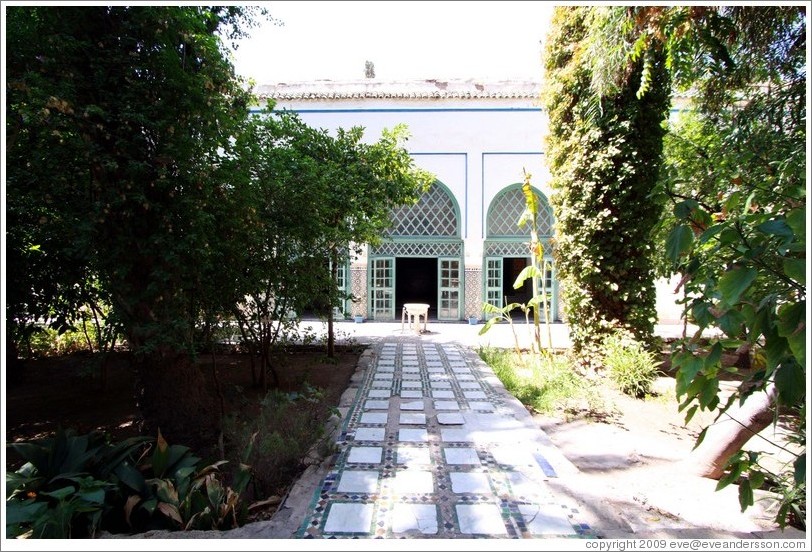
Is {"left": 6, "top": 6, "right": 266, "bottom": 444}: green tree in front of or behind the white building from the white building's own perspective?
in front

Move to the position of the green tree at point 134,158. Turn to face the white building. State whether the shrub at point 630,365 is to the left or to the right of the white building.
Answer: right

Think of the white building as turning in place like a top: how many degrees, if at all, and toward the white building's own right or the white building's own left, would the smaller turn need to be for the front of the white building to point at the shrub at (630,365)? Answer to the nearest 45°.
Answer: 0° — it already faces it

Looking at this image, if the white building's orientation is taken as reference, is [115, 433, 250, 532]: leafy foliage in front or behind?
in front

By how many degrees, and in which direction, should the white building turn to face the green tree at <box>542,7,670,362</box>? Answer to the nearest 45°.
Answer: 0° — it already faces it

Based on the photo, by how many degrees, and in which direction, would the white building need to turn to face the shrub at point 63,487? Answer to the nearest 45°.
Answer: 0° — it already faces it

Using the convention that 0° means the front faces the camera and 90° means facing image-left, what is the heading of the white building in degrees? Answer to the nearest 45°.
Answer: approximately 0°
